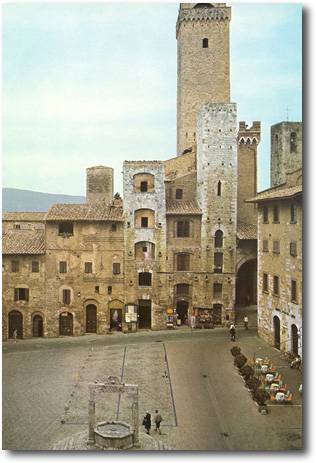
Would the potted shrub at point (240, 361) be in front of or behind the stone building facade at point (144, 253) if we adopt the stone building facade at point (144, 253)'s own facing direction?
in front

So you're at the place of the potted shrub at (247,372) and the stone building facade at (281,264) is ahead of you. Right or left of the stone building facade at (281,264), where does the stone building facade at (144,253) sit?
left

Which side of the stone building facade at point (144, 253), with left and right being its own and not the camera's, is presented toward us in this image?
front

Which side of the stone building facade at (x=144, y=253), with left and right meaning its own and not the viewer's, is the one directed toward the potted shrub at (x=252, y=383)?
front

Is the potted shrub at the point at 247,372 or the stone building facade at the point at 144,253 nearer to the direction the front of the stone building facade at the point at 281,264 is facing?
the potted shrub

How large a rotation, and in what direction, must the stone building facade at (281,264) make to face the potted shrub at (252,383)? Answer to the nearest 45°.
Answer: approximately 45° to its left

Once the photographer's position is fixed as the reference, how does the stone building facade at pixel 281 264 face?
facing the viewer and to the left of the viewer

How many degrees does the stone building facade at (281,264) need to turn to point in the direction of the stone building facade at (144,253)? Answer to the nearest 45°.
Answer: approximately 90° to its right

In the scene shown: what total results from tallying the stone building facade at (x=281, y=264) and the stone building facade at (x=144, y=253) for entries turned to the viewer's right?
0

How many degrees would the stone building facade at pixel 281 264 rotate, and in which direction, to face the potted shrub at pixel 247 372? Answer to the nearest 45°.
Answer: approximately 45° to its left
